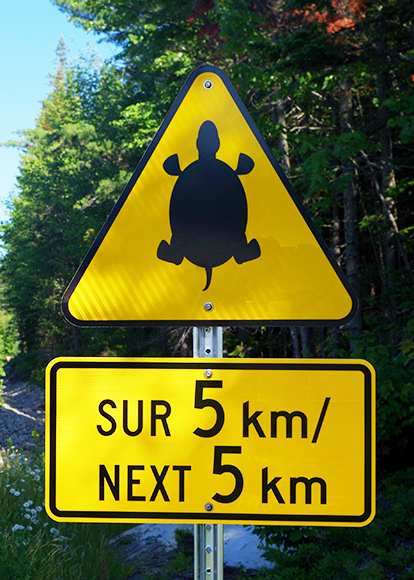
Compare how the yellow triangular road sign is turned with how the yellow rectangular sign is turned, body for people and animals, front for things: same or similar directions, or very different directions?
same or similar directions

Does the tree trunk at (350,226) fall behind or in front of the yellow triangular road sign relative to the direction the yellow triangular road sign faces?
behind

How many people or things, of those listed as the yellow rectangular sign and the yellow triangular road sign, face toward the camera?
2

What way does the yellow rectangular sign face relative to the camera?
toward the camera

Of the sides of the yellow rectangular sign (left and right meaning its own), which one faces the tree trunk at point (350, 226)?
back

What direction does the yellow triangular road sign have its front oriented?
toward the camera
